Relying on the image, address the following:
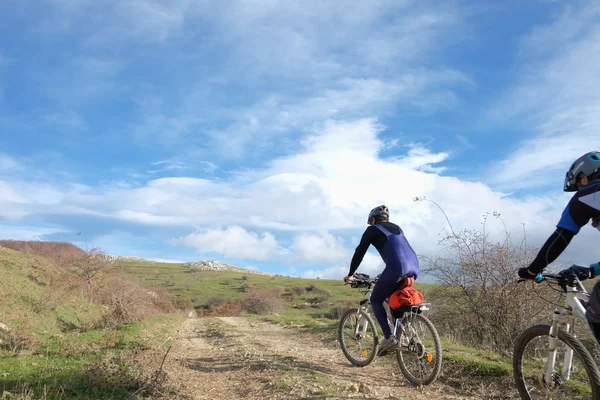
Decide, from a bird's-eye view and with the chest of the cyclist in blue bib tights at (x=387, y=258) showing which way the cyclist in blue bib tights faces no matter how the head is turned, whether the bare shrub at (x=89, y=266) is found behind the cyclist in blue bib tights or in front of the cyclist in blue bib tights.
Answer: in front

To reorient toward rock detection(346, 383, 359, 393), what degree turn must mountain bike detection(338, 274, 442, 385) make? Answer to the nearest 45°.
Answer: approximately 90° to its left

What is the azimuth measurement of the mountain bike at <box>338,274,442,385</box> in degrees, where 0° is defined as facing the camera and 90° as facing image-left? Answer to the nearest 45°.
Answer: approximately 135°

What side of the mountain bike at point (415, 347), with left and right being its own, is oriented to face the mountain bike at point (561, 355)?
back

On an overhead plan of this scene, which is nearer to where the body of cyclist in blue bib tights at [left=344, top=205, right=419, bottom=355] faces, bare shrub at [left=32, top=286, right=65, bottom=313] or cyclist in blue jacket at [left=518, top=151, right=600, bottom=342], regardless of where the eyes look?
the bare shrub

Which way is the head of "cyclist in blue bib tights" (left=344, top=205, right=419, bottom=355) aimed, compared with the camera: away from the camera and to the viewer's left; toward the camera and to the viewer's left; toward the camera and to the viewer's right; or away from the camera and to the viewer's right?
away from the camera and to the viewer's left

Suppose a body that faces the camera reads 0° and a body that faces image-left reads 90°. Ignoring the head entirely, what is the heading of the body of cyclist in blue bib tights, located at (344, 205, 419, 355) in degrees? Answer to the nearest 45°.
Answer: approximately 135°

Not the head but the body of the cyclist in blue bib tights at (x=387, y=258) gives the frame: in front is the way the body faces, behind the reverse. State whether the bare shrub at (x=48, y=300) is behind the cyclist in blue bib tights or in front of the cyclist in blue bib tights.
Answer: in front
